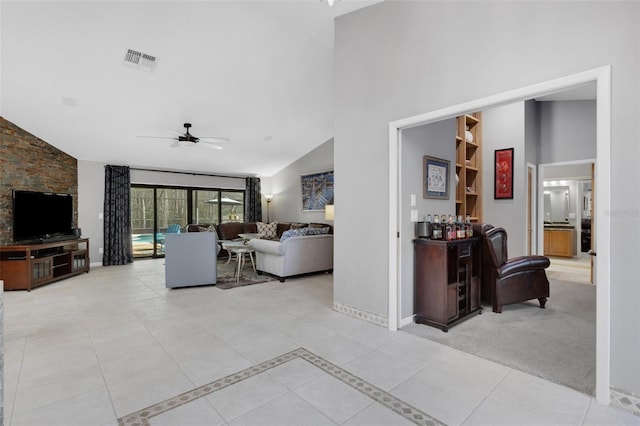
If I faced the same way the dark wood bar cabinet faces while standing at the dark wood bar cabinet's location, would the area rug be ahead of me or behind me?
behind

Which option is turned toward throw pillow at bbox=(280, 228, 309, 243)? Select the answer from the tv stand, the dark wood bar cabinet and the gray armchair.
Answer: the tv stand

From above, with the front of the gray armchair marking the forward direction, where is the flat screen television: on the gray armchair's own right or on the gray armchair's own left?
on the gray armchair's own left

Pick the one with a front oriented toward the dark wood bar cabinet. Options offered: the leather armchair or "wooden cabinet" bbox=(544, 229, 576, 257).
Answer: the wooden cabinet

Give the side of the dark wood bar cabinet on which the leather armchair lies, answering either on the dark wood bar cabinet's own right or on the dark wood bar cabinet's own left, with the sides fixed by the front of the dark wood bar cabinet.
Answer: on the dark wood bar cabinet's own left

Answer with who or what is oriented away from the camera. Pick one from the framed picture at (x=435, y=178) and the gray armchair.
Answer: the gray armchair

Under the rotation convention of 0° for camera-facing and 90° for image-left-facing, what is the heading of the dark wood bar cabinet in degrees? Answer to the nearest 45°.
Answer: approximately 315°

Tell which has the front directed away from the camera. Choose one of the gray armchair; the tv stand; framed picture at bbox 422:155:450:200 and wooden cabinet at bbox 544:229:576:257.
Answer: the gray armchair

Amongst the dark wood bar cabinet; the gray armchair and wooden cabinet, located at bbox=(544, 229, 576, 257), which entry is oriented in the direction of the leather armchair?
the wooden cabinet

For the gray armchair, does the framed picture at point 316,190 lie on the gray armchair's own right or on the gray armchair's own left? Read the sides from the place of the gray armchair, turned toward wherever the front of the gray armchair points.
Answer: on the gray armchair's own right

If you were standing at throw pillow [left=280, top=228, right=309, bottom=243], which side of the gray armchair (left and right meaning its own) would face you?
right
